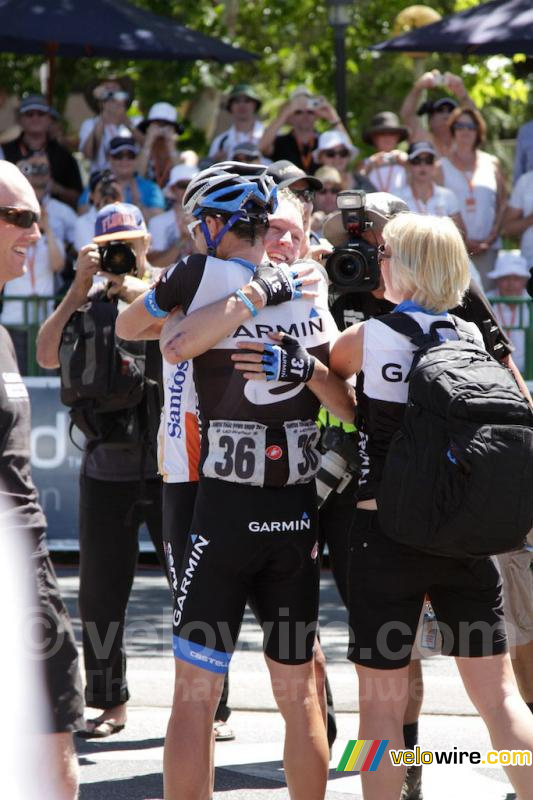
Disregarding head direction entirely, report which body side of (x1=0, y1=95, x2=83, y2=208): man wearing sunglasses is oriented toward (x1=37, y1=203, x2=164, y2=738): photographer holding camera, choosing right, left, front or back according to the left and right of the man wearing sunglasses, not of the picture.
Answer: front

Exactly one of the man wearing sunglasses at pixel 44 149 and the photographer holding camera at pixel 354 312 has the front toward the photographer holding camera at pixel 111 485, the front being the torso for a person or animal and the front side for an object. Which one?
the man wearing sunglasses

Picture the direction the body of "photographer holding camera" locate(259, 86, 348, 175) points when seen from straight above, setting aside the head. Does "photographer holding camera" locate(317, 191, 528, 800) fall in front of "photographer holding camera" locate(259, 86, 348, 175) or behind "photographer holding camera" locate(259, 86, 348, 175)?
in front

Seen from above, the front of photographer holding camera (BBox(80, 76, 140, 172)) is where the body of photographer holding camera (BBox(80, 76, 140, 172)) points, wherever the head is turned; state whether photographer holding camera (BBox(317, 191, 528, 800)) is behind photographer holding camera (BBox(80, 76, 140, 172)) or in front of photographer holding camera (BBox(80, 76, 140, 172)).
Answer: in front

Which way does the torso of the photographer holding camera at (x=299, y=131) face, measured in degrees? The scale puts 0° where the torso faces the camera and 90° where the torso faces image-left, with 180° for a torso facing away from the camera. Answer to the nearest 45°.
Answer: approximately 0°
